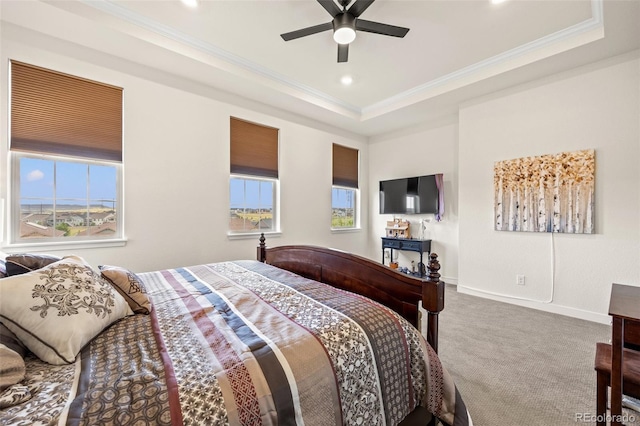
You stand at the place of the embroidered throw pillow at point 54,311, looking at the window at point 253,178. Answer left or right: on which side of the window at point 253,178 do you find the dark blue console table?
right

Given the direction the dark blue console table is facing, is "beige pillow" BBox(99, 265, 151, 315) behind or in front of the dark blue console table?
in front

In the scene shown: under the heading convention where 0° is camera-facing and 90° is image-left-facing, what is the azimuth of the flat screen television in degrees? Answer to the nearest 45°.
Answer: approximately 45°

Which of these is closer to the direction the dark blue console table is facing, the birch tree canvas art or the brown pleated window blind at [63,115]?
the brown pleated window blind

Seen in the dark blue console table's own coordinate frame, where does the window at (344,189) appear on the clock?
The window is roughly at 2 o'clock from the dark blue console table.

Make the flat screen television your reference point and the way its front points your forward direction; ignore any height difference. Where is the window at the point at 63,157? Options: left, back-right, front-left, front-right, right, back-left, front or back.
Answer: front

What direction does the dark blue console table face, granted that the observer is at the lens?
facing the viewer and to the left of the viewer

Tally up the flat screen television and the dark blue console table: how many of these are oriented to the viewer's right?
0

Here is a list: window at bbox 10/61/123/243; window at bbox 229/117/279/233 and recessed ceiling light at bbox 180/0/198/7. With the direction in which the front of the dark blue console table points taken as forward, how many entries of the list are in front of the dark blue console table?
3

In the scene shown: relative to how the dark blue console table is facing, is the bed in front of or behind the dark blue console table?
in front

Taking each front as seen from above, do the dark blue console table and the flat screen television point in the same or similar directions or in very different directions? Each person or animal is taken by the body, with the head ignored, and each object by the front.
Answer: same or similar directions

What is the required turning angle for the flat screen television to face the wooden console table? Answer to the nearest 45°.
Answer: approximately 45° to its left

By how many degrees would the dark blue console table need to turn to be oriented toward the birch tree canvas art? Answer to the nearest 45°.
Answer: approximately 90° to its left
